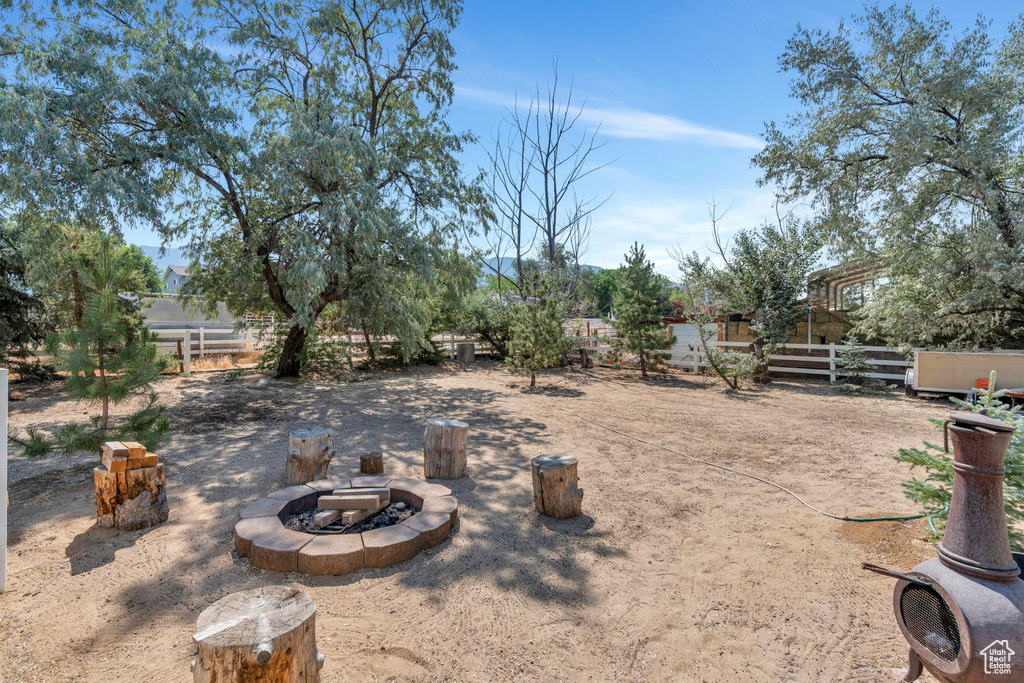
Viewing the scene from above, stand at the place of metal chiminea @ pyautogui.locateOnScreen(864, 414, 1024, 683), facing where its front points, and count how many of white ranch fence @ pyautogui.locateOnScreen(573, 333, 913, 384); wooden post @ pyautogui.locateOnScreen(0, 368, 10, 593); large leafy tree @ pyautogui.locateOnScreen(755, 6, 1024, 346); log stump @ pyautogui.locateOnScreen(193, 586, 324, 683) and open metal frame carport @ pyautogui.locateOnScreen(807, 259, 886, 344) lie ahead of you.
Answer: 2

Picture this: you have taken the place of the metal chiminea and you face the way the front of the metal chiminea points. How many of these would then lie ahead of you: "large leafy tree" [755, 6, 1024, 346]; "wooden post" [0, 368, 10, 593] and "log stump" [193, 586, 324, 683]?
2

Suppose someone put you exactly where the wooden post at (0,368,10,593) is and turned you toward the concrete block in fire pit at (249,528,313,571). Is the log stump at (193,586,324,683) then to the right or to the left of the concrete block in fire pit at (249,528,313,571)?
right

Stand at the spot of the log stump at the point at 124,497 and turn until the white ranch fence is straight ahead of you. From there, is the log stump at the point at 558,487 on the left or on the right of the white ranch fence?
right

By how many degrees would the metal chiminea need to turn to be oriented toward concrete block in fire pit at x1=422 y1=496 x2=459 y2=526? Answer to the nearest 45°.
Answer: approximately 45° to its right

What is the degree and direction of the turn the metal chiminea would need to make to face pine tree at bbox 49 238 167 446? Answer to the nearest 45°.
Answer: approximately 45° to its right

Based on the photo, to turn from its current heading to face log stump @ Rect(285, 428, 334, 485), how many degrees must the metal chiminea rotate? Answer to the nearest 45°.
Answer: approximately 45° to its right

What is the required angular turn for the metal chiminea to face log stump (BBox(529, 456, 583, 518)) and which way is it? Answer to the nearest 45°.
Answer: approximately 45° to its right

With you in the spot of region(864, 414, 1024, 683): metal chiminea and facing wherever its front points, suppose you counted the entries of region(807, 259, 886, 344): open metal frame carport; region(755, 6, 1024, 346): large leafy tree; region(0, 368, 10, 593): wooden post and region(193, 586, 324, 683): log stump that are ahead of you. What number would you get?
2

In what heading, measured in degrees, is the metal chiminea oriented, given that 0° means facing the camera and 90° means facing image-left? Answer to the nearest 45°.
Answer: approximately 45°

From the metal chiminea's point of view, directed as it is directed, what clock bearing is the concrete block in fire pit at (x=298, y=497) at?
The concrete block in fire pit is roughly at 1 o'clock from the metal chiminea.

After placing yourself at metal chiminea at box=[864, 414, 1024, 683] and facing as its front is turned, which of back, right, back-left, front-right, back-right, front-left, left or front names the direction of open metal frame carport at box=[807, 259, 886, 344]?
back-right
